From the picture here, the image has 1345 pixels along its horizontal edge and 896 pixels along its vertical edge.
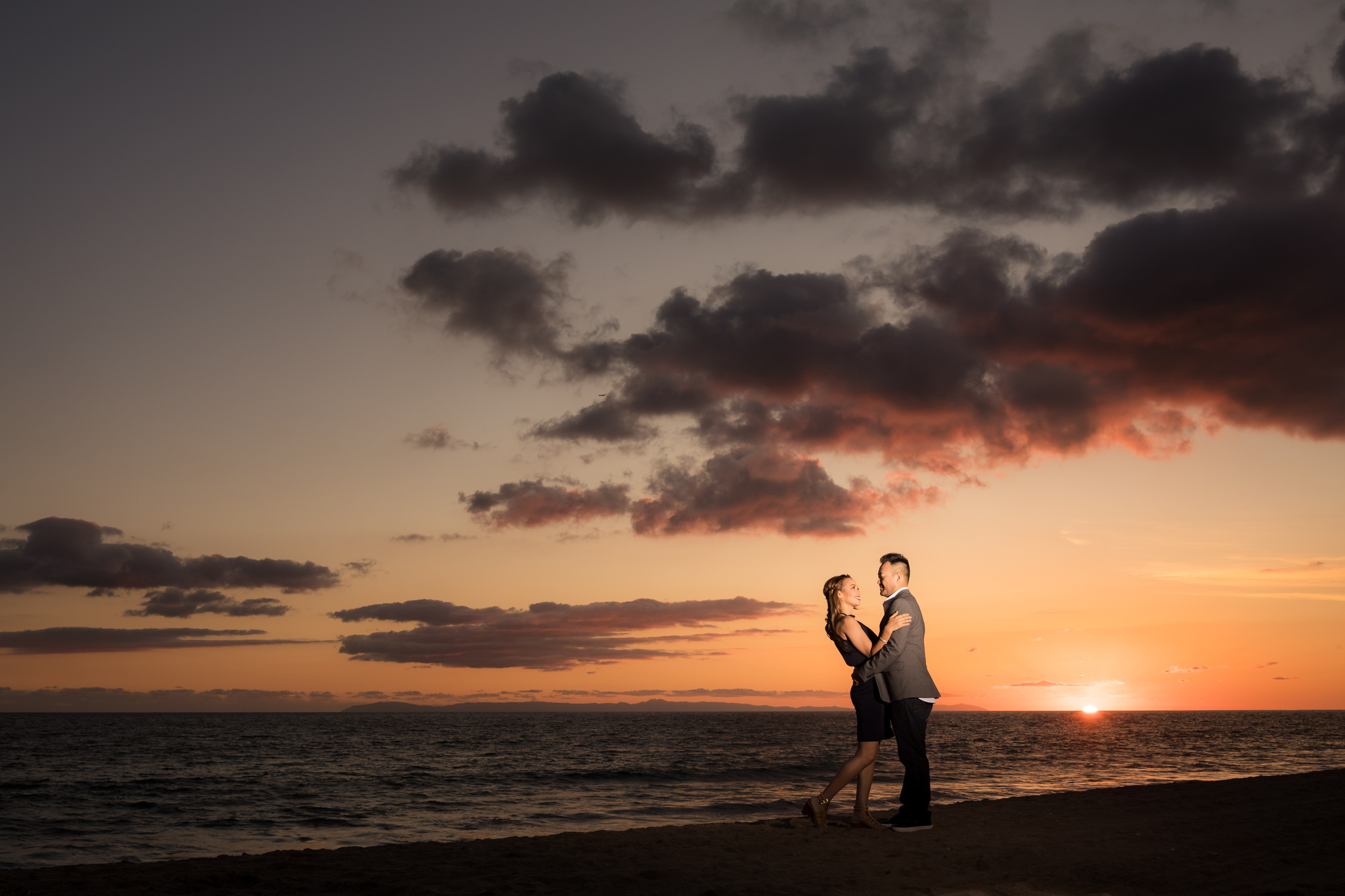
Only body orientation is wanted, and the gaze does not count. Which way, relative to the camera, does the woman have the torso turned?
to the viewer's right

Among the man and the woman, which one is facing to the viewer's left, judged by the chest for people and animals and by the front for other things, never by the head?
the man

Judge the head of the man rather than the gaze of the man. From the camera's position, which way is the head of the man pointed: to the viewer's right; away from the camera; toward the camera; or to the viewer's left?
to the viewer's left

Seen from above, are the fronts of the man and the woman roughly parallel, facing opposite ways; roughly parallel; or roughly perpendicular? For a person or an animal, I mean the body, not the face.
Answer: roughly parallel, facing opposite ways

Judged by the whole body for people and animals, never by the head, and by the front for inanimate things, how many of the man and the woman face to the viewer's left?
1

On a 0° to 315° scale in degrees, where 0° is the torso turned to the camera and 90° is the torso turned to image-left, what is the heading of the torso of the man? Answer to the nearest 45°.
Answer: approximately 90°
